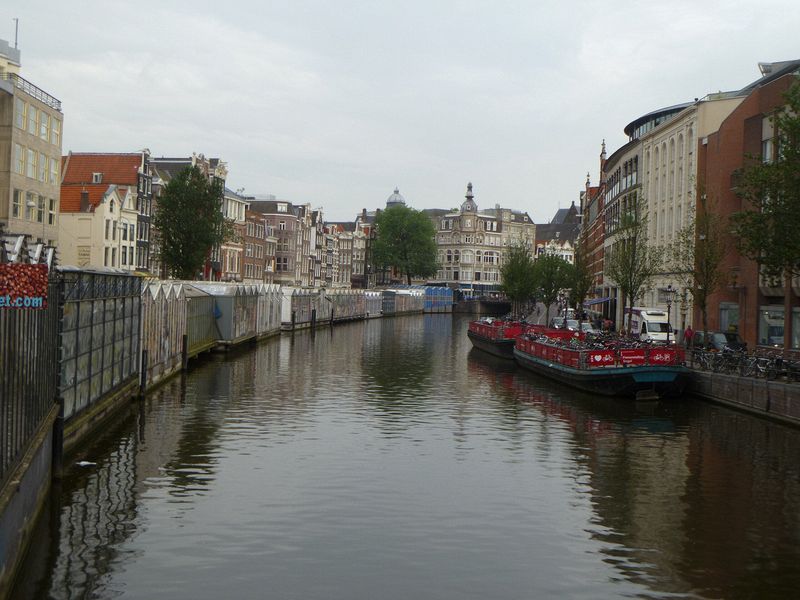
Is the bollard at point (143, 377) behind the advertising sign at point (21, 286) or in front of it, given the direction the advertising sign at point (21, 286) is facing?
behind

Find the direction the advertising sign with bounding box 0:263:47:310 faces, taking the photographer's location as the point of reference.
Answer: facing the viewer

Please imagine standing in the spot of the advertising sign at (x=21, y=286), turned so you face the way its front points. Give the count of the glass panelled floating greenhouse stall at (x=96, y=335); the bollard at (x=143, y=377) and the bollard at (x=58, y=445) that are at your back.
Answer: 3

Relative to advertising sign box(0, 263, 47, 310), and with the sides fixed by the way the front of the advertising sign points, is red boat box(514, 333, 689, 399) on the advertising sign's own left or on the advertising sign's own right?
on the advertising sign's own left
